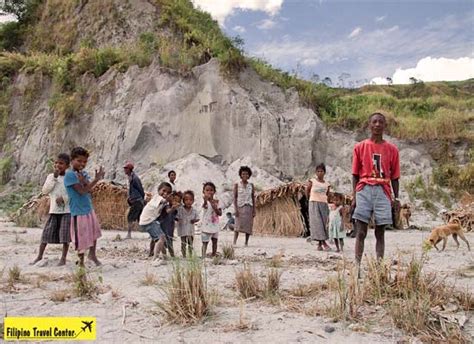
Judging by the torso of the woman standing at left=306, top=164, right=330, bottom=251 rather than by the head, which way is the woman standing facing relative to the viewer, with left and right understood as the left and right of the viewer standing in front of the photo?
facing the viewer

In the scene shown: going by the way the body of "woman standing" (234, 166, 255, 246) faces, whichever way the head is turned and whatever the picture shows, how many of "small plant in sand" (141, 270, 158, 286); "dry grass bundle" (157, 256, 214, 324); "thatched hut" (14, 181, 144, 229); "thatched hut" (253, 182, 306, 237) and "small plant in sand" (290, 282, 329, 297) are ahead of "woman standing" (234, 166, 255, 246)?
3

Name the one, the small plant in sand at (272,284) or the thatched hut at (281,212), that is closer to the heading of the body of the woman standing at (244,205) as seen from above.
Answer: the small plant in sand

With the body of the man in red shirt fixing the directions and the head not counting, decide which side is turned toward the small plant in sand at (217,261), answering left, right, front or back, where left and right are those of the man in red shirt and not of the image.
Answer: right

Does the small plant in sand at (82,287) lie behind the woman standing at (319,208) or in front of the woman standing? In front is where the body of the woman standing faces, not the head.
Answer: in front

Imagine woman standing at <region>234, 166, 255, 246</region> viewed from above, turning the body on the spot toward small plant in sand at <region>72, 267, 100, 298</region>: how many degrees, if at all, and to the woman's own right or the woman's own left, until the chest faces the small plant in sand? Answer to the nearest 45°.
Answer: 0° — they already face it

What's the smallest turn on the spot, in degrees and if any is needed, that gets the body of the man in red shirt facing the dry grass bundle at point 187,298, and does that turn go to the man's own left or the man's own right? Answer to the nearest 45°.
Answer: approximately 45° to the man's own right

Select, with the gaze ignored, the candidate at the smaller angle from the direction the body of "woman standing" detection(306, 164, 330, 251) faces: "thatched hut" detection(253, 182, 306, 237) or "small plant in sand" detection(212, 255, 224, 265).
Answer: the small plant in sand

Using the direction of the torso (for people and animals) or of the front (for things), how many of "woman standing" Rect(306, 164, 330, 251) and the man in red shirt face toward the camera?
2

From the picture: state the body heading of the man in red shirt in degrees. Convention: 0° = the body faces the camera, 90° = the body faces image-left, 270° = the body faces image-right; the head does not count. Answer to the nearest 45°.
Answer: approximately 0°

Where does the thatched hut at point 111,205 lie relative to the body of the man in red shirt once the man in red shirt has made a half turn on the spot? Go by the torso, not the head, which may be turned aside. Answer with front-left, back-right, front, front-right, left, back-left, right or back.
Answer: front-left

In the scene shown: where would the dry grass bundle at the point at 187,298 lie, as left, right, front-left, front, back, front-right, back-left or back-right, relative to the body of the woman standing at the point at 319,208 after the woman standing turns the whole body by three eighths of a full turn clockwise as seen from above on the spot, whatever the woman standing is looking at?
back-left

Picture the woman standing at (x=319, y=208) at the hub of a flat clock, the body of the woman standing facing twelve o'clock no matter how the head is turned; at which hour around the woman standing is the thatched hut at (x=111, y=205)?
The thatched hut is roughly at 4 o'clock from the woman standing.

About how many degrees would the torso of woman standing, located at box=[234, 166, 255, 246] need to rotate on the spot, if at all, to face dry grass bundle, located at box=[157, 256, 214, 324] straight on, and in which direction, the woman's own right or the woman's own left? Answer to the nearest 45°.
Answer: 0° — they already face it

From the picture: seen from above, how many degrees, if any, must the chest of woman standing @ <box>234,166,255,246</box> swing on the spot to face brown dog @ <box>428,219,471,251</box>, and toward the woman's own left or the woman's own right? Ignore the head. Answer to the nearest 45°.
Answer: approximately 90° to the woman's own left

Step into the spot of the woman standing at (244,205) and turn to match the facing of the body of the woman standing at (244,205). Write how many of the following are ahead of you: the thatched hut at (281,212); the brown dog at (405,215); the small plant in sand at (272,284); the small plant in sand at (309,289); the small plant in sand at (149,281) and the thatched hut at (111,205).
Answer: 3

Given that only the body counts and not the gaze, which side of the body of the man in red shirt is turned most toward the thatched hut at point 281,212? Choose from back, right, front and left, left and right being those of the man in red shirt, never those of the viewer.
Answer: back

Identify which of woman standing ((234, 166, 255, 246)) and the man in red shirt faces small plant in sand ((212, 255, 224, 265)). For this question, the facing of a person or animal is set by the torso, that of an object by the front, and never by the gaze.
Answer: the woman standing
